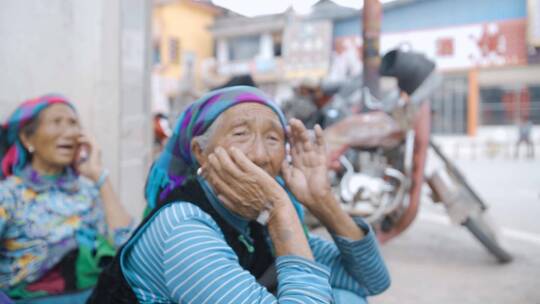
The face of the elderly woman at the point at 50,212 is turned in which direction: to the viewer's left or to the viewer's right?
to the viewer's right

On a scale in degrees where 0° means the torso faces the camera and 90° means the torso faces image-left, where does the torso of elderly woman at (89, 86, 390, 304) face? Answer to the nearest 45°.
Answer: approximately 315°

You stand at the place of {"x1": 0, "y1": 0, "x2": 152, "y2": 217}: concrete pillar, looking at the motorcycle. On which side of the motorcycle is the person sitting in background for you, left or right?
left

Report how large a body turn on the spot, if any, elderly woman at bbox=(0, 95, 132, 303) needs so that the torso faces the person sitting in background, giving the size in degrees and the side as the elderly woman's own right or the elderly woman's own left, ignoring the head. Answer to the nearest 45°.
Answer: approximately 90° to the elderly woman's own left

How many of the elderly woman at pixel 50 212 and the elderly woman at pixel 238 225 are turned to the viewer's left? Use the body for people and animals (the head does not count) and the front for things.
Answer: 0

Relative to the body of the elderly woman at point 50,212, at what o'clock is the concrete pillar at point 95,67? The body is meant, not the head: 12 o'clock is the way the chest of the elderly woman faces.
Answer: The concrete pillar is roughly at 8 o'clock from the elderly woman.
